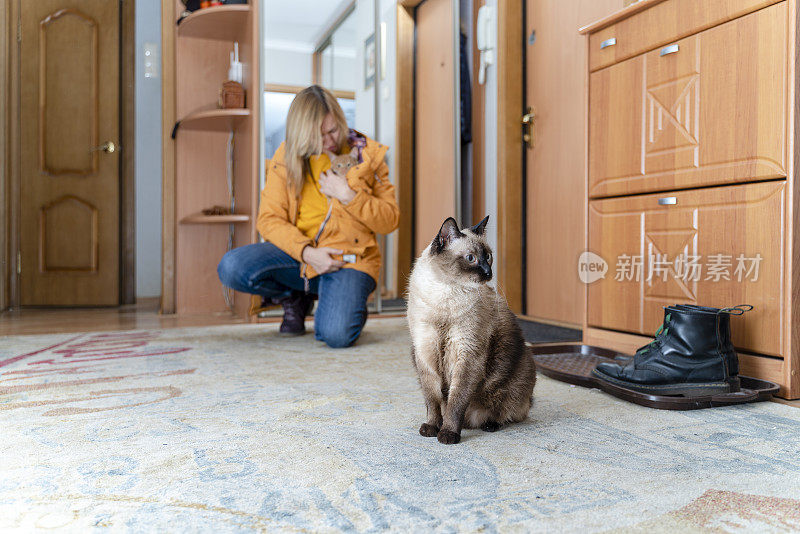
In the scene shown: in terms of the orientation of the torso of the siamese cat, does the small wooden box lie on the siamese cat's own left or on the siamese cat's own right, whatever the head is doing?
on the siamese cat's own right

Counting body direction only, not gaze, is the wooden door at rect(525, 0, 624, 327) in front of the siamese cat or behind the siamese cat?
behind

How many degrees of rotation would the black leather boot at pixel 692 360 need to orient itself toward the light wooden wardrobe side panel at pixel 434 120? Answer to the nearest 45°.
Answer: approximately 45° to its right

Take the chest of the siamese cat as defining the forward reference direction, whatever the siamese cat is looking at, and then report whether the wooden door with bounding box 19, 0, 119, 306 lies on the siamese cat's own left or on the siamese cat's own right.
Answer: on the siamese cat's own right

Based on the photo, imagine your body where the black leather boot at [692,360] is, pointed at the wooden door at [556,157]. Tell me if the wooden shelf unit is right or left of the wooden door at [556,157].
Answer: left

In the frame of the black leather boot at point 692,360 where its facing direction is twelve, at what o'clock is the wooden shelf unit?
The wooden shelf unit is roughly at 1 o'clock from the black leather boot.

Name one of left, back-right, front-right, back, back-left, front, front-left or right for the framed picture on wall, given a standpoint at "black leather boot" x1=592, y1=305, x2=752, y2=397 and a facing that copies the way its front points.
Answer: front-right

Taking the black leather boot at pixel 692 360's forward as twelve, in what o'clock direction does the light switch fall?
The light switch is roughly at 1 o'clock from the black leather boot.

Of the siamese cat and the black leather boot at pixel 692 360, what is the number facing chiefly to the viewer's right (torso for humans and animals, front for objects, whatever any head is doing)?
0

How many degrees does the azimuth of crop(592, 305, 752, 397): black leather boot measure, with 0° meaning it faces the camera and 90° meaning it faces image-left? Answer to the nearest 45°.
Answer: approximately 90°

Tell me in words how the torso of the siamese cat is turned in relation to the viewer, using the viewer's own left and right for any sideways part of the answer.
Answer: facing the viewer and to the left of the viewer

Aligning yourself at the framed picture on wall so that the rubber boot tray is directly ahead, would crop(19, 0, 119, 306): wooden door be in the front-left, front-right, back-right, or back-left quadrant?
back-right
